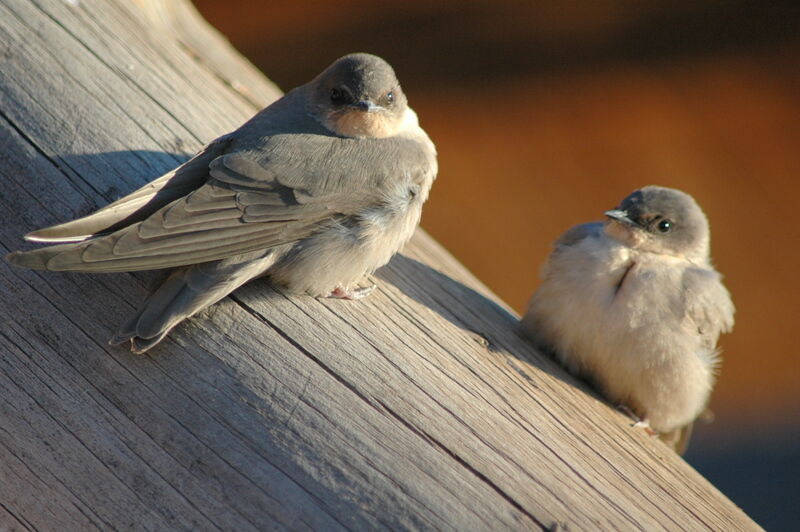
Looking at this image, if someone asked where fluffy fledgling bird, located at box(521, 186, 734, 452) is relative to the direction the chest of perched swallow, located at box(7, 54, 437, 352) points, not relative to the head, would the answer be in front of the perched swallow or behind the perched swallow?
in front

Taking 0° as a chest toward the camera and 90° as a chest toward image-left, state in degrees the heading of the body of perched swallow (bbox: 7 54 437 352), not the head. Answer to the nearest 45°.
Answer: approximately 270°
